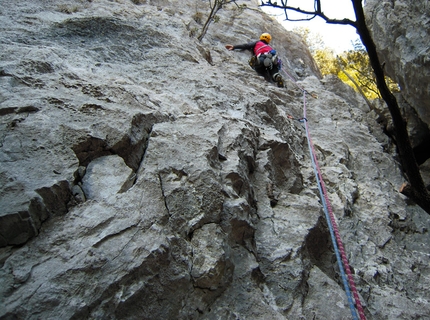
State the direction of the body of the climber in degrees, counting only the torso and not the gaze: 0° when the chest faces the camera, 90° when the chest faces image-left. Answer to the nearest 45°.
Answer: approximately 180°
